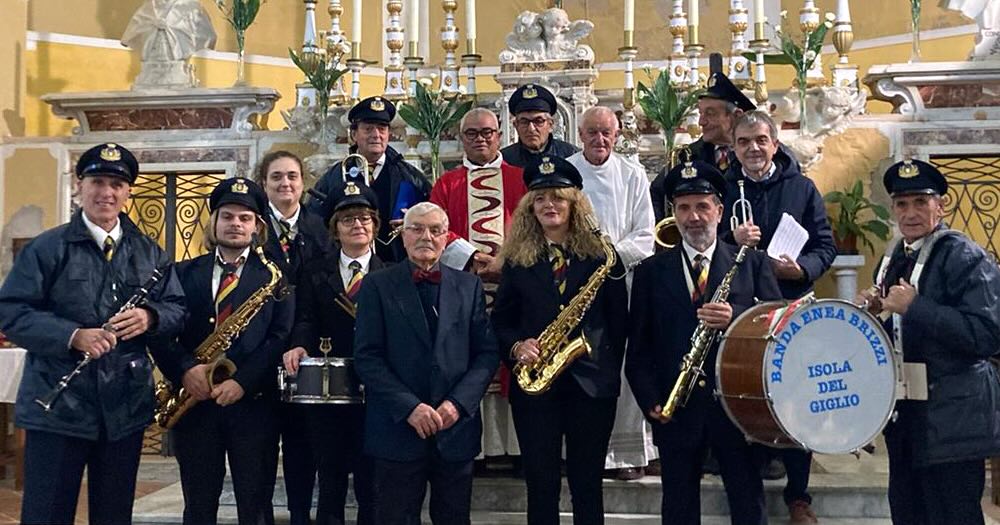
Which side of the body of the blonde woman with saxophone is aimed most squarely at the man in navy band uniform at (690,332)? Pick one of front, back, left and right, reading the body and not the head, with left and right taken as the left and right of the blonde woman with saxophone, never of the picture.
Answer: left

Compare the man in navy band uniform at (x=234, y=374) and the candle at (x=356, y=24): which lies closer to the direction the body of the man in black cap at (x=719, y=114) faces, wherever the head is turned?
the man in navy band uniform

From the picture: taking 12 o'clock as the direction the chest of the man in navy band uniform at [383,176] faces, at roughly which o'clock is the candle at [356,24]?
The candle is roughly at 6 o'clock from the man in navy band uniform.

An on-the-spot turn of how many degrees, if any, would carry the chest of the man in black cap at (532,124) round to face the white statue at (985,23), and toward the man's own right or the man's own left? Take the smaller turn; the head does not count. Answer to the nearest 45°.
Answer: approximately 135° to the man's own left

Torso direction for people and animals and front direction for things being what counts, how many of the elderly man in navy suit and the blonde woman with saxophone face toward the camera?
2

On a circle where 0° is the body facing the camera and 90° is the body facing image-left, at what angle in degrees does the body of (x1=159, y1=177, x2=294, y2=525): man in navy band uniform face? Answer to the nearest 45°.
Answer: approximately 0°

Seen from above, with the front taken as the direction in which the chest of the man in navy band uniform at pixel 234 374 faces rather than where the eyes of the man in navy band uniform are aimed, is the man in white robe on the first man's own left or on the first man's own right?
on the first man's own left
